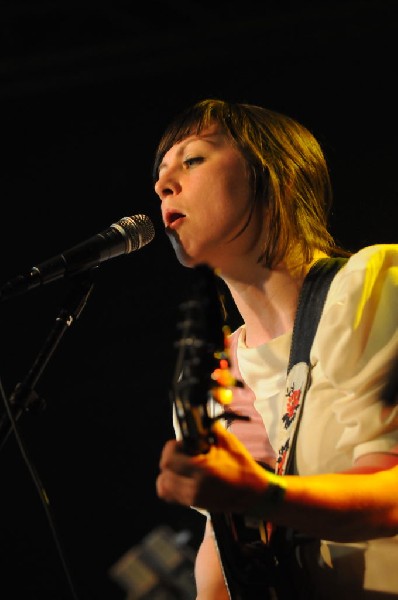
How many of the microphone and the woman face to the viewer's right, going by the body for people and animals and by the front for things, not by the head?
1

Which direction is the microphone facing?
to the viewer's right
